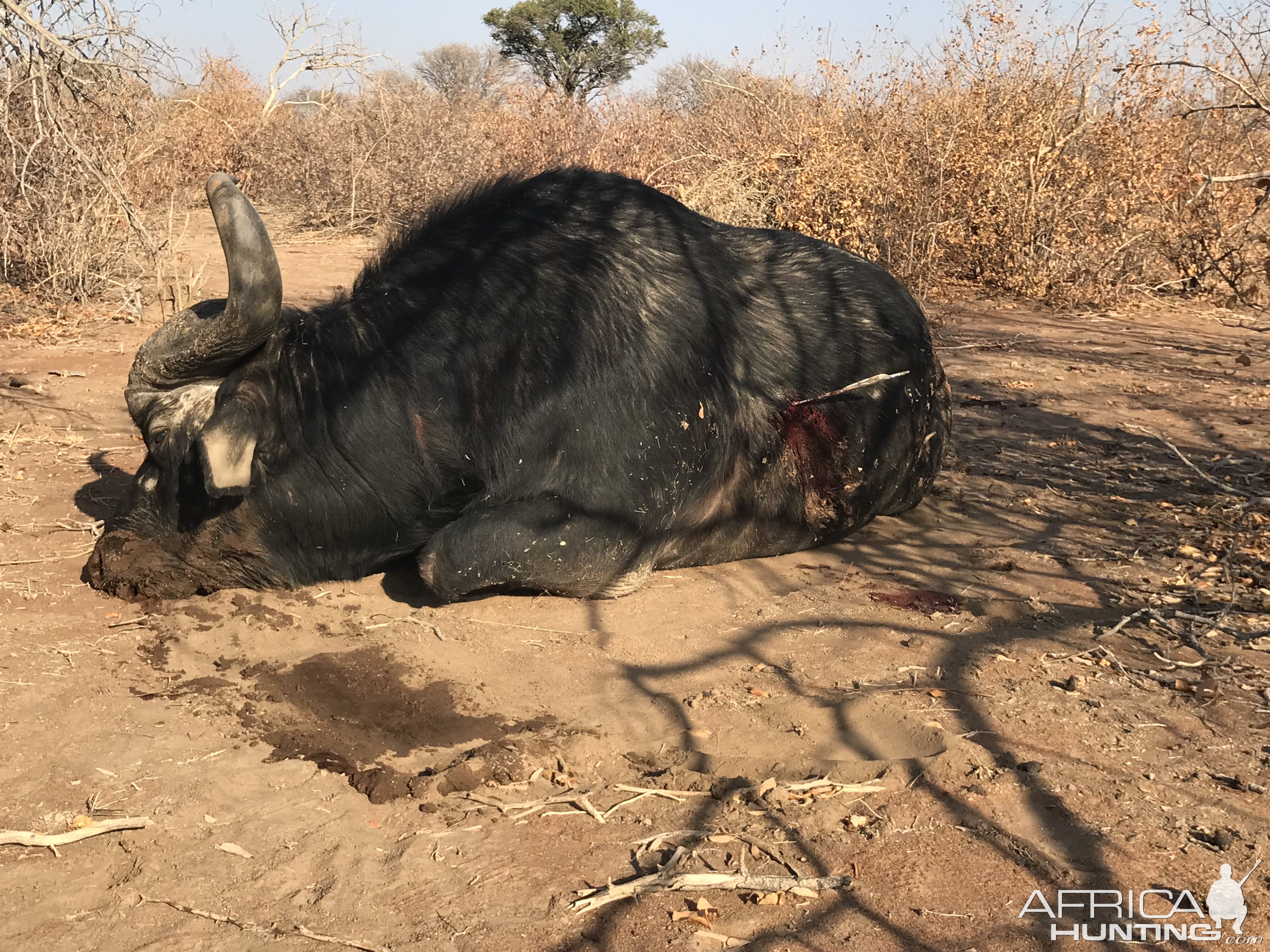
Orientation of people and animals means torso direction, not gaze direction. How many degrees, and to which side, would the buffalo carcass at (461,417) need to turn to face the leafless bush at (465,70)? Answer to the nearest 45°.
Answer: approximately 90° to its right

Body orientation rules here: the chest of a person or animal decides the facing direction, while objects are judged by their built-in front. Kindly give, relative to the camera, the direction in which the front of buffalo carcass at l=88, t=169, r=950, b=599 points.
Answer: facing to the left of the viewer

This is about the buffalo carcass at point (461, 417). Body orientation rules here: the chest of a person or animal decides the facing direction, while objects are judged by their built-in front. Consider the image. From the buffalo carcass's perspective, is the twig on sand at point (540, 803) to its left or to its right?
on its left

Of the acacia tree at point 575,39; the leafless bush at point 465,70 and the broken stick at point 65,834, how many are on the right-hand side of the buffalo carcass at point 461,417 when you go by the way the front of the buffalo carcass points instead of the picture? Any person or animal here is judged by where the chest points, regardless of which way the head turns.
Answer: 2

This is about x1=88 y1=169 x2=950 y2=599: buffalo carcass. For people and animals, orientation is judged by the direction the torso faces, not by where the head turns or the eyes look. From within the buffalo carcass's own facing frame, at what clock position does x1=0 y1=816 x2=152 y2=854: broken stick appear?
The broken stick is roughly at 10 o'clock from the buffalo carcass.

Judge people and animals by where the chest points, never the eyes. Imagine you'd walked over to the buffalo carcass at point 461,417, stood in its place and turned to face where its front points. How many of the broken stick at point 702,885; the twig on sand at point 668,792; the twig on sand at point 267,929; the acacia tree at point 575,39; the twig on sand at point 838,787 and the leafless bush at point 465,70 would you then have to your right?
2

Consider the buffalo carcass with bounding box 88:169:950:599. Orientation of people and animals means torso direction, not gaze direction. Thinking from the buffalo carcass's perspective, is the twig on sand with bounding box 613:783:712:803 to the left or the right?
on its left

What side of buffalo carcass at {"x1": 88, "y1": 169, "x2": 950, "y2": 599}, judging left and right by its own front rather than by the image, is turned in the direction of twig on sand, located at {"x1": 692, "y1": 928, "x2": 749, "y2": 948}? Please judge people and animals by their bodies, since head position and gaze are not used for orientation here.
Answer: left

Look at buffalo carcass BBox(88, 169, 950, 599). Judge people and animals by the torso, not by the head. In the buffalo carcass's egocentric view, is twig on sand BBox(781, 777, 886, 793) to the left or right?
on its left

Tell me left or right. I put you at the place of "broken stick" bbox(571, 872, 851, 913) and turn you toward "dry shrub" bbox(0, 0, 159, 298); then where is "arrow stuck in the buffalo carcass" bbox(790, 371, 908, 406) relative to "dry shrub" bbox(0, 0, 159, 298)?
right

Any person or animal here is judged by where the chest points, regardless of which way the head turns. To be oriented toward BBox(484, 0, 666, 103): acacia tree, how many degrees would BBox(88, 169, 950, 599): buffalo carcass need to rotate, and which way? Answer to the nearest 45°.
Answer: approximately 90° to its right

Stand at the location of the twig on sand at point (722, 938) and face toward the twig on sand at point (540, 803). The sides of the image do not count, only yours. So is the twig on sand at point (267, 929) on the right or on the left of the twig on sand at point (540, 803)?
left

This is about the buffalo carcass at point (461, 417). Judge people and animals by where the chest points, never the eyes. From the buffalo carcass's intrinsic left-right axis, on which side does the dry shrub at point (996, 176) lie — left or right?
on its right
